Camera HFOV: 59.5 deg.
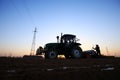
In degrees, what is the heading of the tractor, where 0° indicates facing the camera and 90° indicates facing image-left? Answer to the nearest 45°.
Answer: approximately 90°
